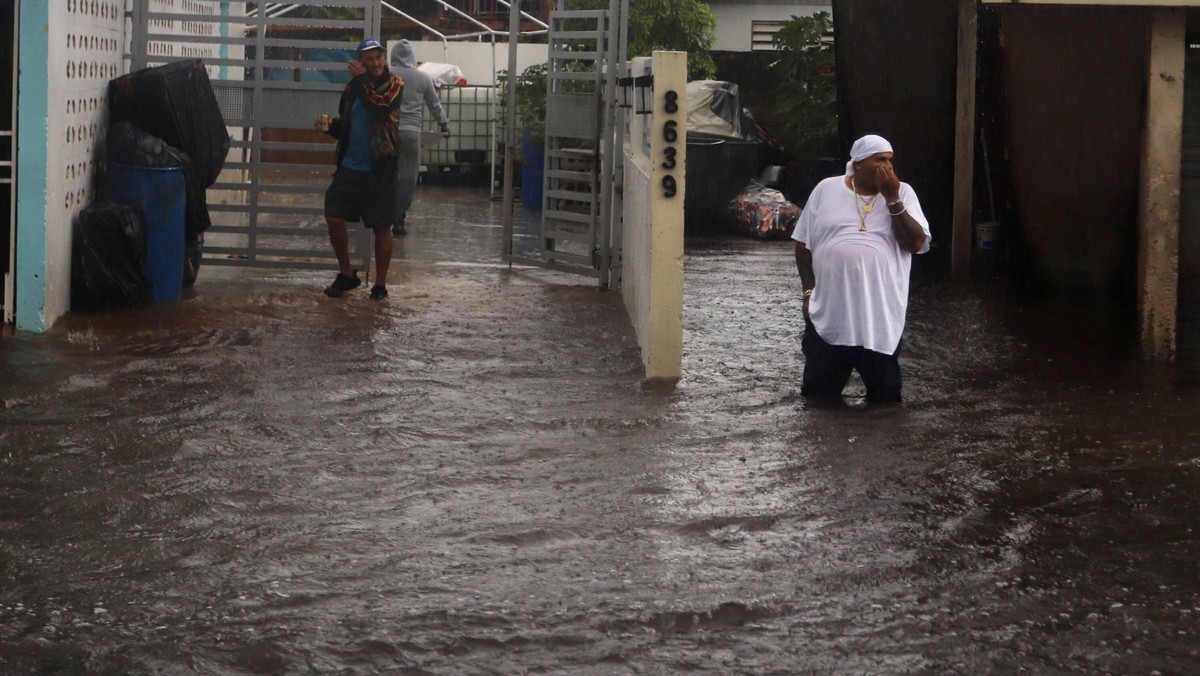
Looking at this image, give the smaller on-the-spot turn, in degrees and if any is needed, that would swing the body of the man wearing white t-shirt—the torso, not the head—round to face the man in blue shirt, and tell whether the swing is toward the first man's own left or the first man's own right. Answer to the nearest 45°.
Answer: approximately 135° to the first man's own right

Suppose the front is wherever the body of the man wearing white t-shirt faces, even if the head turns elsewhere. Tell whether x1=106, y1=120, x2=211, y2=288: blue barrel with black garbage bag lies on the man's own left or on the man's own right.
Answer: on the man's own right

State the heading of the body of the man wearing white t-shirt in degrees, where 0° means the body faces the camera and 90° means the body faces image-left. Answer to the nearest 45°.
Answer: approximately 0°

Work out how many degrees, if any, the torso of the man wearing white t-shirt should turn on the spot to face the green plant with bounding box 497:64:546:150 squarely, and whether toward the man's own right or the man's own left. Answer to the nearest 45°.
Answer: approximately 180°

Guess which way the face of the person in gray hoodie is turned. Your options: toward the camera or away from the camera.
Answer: away from the camera

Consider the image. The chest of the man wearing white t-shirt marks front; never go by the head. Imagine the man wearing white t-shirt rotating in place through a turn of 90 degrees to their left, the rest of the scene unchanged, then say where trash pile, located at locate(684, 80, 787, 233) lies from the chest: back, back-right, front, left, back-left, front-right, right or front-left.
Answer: left

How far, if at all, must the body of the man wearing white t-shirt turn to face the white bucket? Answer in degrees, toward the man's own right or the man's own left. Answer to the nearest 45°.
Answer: approximately 180°

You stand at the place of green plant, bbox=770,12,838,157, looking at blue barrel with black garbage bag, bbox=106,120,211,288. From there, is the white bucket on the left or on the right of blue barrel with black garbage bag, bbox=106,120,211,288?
left
